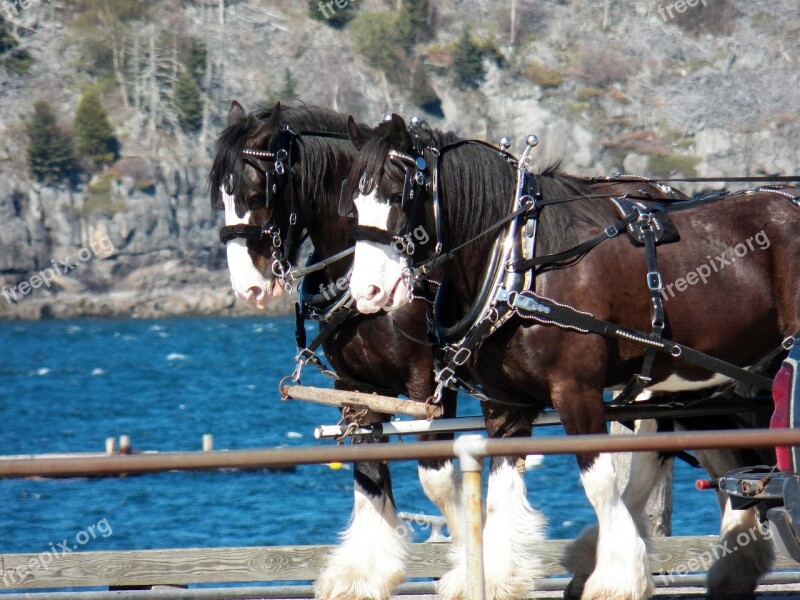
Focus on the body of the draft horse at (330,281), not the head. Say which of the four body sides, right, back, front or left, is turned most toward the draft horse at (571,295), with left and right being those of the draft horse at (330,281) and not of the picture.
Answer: left

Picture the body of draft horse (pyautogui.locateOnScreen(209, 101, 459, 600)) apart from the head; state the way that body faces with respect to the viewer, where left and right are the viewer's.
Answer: facing the viewer and to the left of the viewer

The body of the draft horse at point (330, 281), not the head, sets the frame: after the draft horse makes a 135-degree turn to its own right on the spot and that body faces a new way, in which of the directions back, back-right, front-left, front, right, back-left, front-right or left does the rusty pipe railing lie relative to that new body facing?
back
